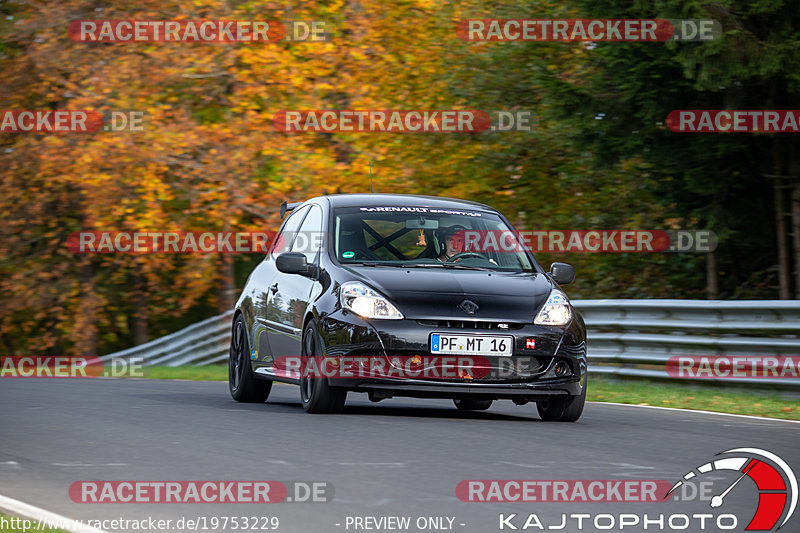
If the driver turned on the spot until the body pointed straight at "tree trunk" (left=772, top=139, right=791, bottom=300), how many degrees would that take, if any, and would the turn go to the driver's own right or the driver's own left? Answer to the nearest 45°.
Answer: approximately 90° to the driver's own left

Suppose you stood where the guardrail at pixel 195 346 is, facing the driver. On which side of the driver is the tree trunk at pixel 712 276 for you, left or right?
left

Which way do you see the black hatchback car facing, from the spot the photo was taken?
facing the viewer

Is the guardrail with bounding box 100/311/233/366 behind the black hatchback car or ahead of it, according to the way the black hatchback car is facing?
behind

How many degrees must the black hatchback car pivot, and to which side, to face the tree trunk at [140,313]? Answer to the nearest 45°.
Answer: approximately 180°
